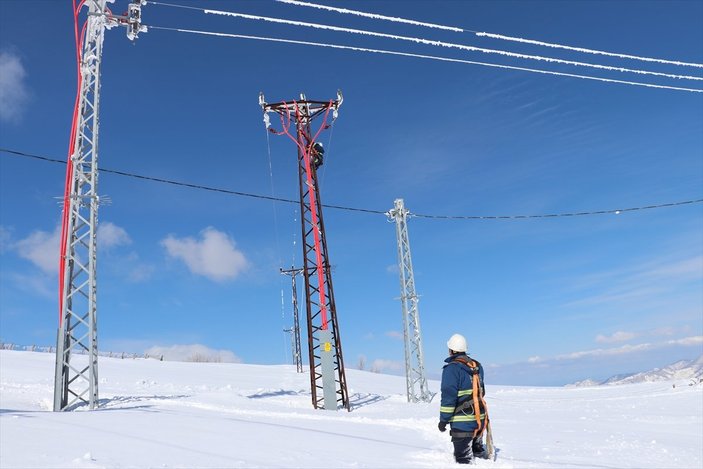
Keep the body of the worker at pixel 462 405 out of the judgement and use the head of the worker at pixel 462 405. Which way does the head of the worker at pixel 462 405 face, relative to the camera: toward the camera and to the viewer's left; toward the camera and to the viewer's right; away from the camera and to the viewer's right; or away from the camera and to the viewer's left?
away from the camera and to the viewer's left

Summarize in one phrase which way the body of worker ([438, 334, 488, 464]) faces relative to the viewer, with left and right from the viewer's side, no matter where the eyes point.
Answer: facing away from the viewer and to the left of the viewer

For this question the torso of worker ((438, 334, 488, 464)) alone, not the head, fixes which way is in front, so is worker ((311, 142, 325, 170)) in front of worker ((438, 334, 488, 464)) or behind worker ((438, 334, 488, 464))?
in front
